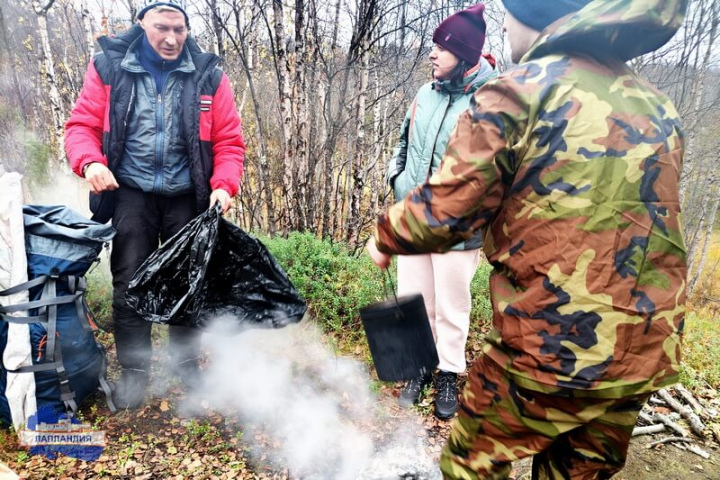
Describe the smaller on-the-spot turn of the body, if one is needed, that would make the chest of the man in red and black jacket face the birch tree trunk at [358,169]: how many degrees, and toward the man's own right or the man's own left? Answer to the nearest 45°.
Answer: approximately 135° to the man's own left

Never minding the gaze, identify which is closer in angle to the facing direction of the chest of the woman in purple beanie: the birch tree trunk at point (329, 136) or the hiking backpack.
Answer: the hiking backpack

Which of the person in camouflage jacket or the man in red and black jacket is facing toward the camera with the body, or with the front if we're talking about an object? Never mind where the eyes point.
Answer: the man in red and black jacket

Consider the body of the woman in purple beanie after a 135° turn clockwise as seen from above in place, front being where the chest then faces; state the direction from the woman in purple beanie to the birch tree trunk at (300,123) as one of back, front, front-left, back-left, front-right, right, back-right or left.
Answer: front-left

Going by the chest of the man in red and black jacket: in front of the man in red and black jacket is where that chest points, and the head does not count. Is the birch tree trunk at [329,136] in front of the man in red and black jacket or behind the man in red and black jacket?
behind

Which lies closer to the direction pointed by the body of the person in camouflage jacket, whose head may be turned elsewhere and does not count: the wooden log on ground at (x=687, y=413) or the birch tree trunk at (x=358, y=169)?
the birch tree trunk

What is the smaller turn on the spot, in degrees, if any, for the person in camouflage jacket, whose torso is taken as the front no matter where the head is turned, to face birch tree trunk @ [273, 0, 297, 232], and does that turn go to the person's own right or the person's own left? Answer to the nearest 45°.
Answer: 0° — they already face it

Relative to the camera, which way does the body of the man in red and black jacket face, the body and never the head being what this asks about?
toward the camera

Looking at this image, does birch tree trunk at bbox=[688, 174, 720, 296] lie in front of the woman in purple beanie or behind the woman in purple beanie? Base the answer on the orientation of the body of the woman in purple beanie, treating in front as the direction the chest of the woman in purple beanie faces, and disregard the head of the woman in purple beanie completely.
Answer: behind

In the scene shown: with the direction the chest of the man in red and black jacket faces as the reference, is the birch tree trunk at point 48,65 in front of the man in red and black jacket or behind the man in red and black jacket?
behind

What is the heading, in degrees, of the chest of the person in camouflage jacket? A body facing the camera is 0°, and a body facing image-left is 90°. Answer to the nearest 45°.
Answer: approximately 135°

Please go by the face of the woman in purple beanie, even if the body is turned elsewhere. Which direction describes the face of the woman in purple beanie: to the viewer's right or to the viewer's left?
to the viewer's left

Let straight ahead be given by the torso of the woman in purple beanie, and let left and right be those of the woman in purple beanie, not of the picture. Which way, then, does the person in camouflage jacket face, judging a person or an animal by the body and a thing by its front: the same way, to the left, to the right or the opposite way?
to the right

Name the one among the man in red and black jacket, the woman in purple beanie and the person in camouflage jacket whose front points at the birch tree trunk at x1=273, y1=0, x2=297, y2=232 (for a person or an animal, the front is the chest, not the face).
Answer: the person in camouflage jacket

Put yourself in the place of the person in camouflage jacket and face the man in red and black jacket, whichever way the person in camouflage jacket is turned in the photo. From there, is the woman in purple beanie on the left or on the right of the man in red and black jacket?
right

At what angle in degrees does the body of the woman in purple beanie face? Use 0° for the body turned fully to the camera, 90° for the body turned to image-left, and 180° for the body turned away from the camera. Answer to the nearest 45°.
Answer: approximately 45°

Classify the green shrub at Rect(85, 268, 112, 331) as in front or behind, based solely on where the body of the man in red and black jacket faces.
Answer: behind

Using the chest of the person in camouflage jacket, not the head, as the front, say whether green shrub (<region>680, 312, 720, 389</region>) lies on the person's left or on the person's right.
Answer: on the person's right

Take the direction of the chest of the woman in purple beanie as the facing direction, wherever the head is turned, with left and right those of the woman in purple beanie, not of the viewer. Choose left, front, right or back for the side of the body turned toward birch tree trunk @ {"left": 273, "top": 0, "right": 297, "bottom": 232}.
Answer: right
